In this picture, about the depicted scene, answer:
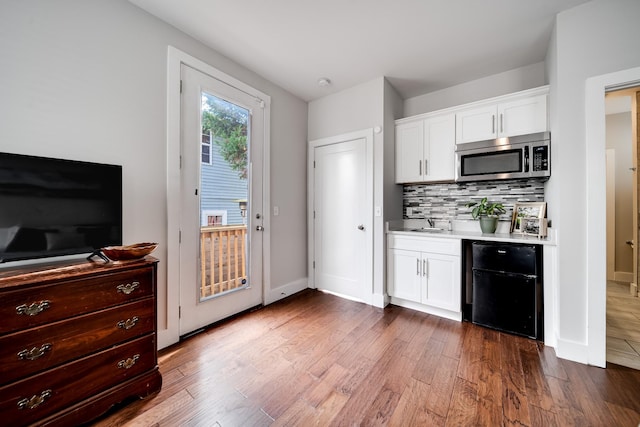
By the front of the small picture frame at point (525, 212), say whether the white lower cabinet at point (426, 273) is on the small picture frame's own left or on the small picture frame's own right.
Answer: on the small picture frame's own right

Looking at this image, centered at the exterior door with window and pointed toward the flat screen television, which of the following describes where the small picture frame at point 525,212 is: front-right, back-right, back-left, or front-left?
back-left

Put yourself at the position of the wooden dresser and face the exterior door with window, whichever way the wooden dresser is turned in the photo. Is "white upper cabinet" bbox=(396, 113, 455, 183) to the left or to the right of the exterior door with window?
right

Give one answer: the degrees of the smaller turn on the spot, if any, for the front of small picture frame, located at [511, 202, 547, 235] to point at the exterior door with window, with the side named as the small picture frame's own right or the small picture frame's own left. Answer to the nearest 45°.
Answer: approximately 45° to the small picture frame's own right

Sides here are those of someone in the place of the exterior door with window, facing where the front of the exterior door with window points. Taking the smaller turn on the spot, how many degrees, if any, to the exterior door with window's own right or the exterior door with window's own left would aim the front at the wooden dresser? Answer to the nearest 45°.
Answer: approximately 90° to the exterior door with window's own right

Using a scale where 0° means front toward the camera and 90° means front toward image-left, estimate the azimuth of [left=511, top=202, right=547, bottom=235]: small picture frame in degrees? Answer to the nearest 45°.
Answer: approximately 0°

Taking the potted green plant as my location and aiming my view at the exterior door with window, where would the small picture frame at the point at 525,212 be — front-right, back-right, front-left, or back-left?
back-left
